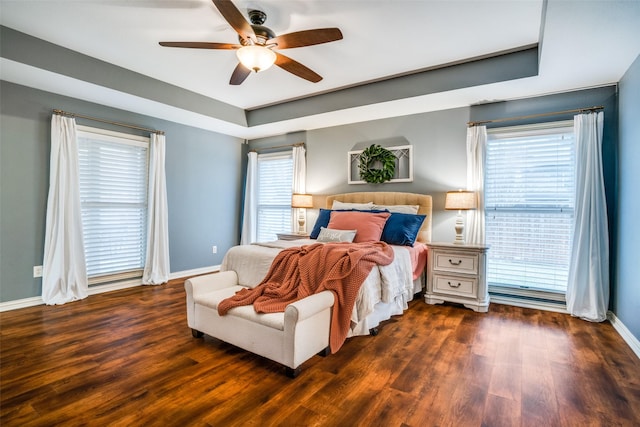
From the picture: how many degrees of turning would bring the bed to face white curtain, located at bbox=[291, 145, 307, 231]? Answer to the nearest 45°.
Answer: approximately 90° to its right

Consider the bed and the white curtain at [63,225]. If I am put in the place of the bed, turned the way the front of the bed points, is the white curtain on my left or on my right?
on my right

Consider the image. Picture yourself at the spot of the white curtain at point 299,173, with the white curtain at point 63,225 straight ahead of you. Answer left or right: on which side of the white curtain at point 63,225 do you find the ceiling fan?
left

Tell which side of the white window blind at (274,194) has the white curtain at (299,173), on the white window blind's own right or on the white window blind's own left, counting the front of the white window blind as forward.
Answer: on the white window blind's own left

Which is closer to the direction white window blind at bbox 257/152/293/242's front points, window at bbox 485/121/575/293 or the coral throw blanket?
the coral throw blanket

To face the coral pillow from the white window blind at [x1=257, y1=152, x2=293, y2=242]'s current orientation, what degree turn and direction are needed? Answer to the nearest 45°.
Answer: approximately 90° to its left

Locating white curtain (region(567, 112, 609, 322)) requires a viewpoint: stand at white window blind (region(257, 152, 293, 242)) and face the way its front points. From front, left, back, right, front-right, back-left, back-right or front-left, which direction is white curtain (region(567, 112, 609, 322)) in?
left

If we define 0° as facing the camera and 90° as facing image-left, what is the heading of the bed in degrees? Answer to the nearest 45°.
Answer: approximately 45°

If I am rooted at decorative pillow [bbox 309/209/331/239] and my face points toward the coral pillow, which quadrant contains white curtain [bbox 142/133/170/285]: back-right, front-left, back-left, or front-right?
back-right

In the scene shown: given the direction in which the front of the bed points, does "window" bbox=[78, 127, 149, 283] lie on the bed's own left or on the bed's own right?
on the bed's own right

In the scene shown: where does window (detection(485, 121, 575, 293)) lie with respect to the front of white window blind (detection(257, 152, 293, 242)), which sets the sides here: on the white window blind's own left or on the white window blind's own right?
on the white window blind's own left

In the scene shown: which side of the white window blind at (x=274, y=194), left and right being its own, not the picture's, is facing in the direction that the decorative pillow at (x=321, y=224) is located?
left

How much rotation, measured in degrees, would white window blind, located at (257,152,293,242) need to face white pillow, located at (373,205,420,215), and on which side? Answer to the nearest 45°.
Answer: approximately 90° to its left
